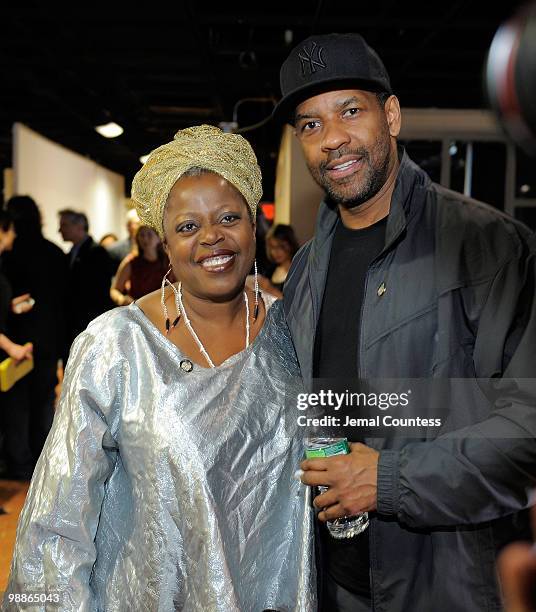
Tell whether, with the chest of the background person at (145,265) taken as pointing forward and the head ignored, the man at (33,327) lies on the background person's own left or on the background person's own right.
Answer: on the background person's own right

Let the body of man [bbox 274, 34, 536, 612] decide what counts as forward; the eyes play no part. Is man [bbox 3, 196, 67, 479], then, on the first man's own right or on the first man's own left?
on the first man's own right

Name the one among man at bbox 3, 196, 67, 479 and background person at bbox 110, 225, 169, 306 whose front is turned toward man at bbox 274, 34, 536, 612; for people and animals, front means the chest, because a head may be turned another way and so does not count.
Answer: the background person

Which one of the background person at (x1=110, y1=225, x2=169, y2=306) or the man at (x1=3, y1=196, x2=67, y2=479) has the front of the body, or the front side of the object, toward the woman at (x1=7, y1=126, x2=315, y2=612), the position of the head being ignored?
the background person

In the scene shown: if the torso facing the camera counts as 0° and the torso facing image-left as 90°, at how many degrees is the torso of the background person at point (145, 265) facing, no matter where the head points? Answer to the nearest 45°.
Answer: approximately 0°
